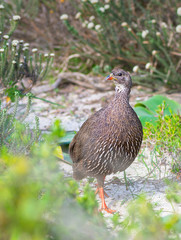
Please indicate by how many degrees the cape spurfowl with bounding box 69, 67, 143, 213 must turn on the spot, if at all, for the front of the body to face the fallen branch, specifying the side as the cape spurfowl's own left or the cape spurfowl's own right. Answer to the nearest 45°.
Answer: approximately 135° to the cape spurfowl's own left

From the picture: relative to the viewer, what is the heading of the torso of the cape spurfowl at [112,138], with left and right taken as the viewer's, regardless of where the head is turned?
facing the viewer and to the right of the viewer

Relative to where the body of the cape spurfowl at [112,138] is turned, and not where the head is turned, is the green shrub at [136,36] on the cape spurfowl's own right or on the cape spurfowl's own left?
on the cape spurfowl's own left
